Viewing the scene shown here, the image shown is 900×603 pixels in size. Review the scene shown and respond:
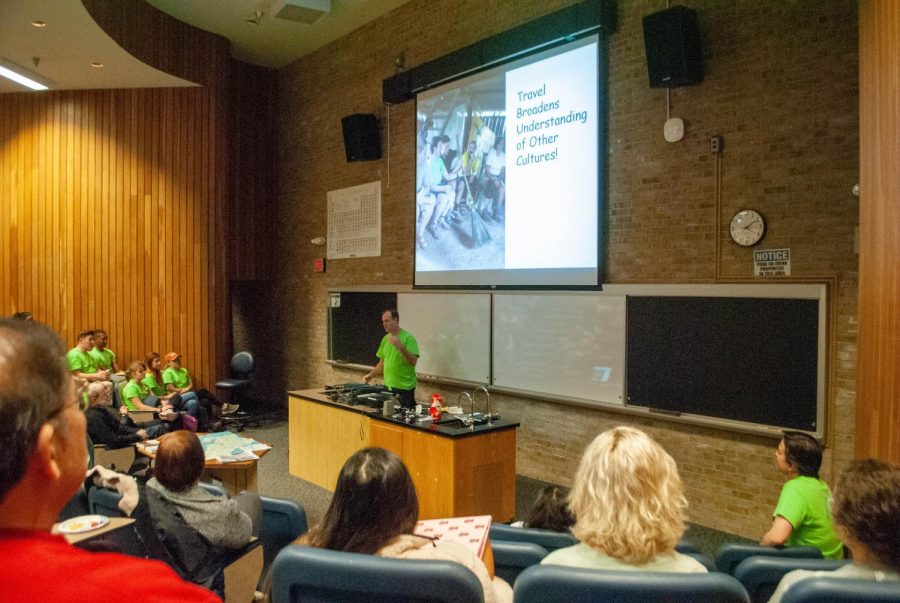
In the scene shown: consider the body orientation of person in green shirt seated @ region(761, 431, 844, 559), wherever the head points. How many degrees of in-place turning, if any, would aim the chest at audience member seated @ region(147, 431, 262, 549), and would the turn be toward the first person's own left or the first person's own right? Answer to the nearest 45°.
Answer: approximately 90° to the first person's own left

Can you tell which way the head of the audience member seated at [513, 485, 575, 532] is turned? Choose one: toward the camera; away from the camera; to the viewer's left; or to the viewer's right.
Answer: away from the camera

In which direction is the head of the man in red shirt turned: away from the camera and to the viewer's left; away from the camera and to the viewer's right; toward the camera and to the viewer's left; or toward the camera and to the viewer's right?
away from the camera and to the viewer's right

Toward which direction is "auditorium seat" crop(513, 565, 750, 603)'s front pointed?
away from the camera

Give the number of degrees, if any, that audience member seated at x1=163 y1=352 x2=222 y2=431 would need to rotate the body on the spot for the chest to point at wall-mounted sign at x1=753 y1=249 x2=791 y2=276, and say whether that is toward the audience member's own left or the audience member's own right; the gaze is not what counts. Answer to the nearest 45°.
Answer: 0° — they already face it

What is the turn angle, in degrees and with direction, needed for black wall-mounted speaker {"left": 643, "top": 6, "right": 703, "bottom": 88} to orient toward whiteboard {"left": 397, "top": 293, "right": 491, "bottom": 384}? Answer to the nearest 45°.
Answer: approximately 90° to its right

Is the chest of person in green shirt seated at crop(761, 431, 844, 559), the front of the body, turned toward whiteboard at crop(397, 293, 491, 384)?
yes

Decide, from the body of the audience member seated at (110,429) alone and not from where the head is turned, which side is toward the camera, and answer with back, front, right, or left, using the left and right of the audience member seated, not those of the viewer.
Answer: right

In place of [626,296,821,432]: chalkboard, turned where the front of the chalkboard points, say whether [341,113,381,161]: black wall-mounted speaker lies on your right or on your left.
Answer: on your right
